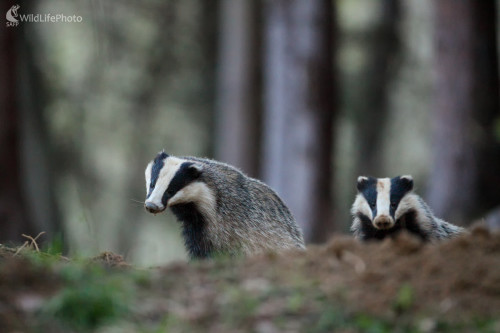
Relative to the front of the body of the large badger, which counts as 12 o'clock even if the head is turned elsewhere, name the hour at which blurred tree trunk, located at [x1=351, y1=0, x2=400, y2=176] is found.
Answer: The blurred tree trunk is roughly at 5 o'clock from the large badger.

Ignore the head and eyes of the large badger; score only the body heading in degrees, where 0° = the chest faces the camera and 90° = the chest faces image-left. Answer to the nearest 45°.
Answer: approximately 45°

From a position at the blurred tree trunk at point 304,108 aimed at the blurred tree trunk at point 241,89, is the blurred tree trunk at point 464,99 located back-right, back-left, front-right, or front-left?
back-right

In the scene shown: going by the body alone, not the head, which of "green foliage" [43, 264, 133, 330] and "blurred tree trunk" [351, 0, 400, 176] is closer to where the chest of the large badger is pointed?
the green foliage

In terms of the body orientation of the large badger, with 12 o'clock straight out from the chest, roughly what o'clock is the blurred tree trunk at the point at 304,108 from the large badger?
The blurred tree trunk is roughly at 5 o'clock from the large badger.

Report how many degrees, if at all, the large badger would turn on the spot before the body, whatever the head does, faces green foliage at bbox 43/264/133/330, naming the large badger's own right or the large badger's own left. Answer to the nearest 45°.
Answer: approximately 45° to the large badger's own left

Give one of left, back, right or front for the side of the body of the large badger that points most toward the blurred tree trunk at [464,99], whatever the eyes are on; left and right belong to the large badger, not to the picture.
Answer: back

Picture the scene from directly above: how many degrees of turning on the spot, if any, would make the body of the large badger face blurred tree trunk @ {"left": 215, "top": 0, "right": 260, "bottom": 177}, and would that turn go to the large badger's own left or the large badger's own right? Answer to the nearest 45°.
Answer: approximately 135° to the large badger's own right
